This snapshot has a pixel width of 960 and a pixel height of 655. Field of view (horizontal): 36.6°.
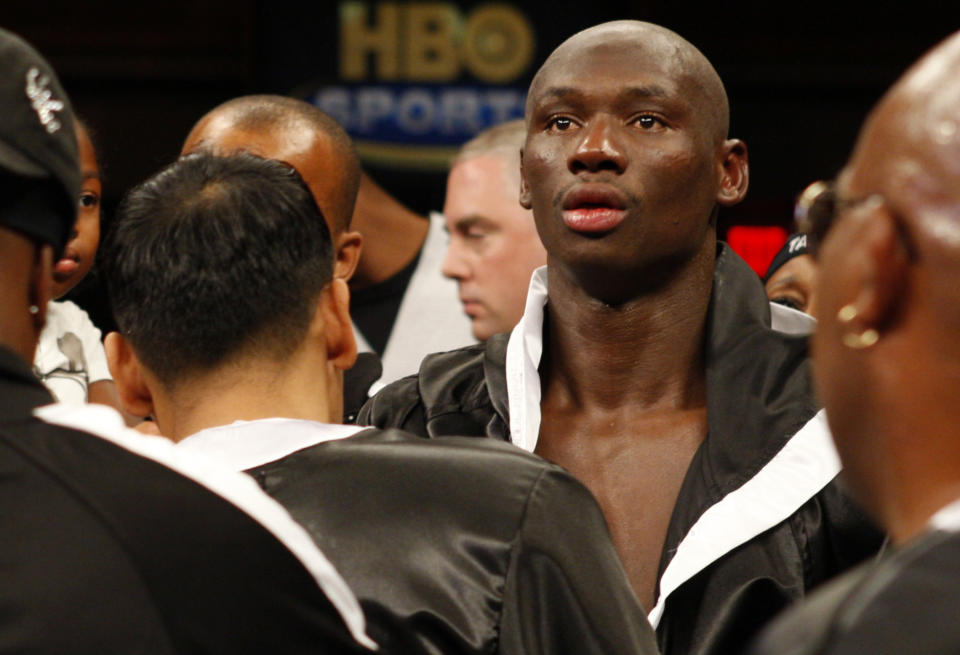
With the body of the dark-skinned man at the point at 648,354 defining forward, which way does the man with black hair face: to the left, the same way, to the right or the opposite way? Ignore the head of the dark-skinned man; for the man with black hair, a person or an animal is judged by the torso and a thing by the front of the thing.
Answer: the opposite way

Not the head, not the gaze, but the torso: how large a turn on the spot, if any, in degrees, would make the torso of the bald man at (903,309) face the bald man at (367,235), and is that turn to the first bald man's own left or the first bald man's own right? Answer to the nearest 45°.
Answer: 0° — they already face them

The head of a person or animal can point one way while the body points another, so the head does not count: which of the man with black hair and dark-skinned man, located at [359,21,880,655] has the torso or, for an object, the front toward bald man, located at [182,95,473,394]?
the man with black hair

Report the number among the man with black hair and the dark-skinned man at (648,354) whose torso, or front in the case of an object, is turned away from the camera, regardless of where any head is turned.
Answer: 1

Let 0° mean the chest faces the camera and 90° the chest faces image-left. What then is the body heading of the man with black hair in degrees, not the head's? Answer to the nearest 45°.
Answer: approximately 180°

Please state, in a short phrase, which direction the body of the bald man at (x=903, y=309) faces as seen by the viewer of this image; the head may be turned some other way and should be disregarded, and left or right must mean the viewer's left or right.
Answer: facing away from the viewer and to the left of the viewer

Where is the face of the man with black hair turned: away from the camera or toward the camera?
away from the camera

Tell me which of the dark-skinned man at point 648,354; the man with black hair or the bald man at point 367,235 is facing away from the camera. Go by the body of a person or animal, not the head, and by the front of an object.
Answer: the man with black hair
